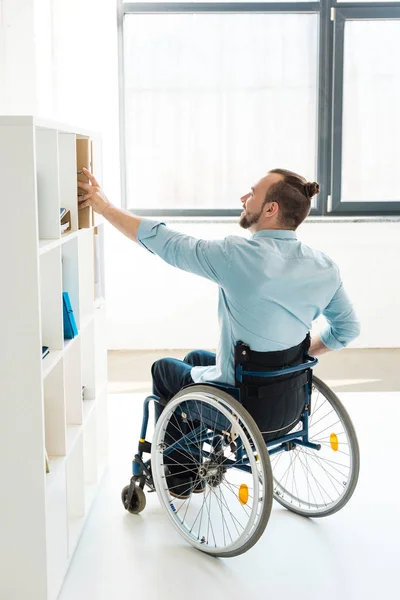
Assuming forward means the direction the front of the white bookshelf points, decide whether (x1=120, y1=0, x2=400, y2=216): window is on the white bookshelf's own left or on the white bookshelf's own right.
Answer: on the white bookshelf's own left

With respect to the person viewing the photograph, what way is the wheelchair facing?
facing away from the viewer and to the left of the viewer

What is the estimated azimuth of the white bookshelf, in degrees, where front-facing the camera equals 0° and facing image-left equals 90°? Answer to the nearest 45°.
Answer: approximately 270°

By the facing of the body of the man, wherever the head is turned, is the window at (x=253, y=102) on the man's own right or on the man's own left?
on the man's own right

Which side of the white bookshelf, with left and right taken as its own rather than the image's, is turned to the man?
front

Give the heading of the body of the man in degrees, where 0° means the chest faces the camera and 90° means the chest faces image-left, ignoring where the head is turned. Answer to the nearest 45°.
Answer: approximately 135°
